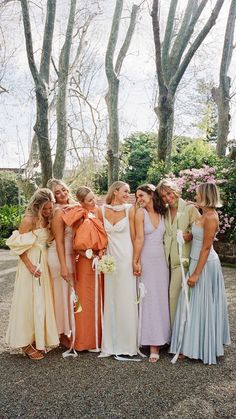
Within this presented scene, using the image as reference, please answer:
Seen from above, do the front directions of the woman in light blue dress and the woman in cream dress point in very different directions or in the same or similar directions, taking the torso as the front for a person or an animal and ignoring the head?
very different directions

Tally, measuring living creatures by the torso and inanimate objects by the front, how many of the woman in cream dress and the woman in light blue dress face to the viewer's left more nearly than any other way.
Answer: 1

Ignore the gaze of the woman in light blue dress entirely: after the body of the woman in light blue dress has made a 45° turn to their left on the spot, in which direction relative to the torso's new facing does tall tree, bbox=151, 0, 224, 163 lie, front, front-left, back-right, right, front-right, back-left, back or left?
back-right

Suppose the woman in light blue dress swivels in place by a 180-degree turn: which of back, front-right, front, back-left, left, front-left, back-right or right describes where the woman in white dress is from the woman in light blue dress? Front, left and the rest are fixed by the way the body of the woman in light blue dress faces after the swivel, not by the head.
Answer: back

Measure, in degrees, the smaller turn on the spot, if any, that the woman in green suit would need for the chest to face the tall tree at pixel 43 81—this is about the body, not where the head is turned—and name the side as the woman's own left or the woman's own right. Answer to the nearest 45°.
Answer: approximately 90° to the woman's own right

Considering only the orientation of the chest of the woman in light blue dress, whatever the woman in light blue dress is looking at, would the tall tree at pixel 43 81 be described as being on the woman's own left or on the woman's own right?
on the woman's own right

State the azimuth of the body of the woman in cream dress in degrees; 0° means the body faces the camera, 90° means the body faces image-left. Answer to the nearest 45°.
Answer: approximately 315°

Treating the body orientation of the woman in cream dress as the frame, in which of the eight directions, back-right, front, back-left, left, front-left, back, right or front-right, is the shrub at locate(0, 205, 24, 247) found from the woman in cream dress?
back-left

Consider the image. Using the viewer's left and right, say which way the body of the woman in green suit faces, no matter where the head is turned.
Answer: facing the viewer and to the left of the viewer

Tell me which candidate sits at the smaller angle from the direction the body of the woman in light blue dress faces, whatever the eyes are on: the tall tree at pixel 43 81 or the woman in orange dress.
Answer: the woman in orange dress

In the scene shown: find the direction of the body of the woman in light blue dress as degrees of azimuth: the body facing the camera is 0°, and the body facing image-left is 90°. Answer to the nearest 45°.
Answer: approximately 90°

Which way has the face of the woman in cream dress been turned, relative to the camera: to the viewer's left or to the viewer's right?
to the viewer's right

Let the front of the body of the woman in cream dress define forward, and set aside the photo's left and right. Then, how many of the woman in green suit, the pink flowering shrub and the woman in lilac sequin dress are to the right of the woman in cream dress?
0
